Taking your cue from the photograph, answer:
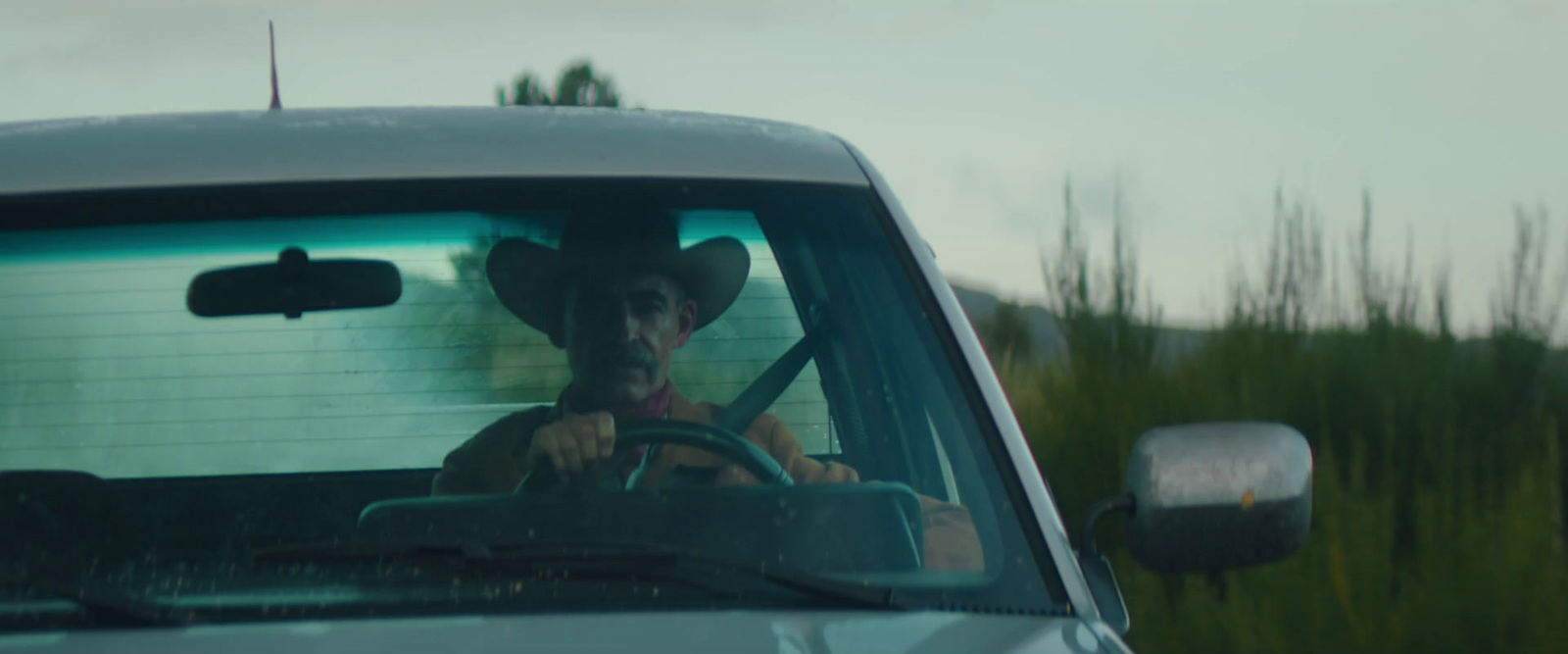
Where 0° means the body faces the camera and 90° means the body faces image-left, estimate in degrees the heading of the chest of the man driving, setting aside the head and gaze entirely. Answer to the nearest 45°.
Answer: approximately 0°
